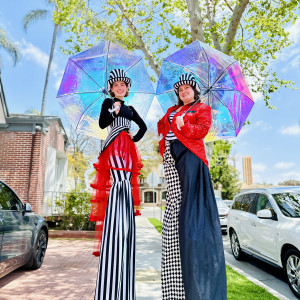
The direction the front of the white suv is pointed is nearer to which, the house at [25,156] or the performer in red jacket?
the performer in red jacket

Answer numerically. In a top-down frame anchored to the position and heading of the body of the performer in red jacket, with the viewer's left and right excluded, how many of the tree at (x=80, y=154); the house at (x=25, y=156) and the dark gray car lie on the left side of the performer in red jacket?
0

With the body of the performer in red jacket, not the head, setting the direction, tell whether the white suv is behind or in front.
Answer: behind

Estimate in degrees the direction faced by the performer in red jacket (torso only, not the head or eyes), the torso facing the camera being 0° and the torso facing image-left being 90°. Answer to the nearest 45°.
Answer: approximately 45°

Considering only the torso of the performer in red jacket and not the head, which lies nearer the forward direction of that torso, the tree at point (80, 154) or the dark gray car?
the dark gray car

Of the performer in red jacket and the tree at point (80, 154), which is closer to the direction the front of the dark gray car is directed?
the tree

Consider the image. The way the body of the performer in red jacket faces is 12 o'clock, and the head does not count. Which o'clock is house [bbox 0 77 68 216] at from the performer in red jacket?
The house is roughly at 3 o'clock from the performer in red jacket.

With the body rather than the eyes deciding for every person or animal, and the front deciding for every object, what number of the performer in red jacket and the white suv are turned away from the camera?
0

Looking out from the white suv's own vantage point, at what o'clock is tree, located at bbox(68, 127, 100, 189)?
The tree is roughly at 6 o'clock from the white suv.

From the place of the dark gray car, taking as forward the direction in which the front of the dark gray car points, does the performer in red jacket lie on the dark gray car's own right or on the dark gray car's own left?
on the dark gray car's own right

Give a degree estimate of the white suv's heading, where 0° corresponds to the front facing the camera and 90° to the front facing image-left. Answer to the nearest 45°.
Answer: approximately 315°
